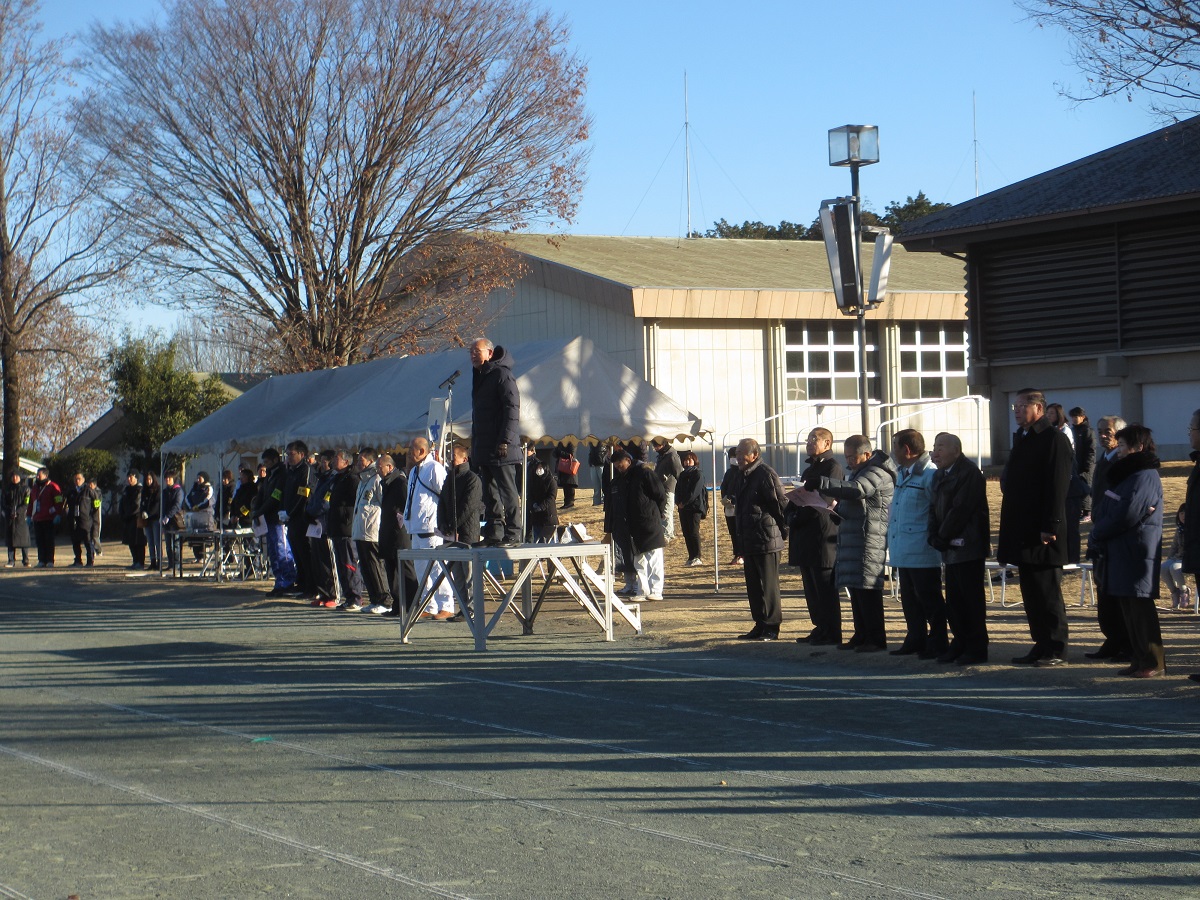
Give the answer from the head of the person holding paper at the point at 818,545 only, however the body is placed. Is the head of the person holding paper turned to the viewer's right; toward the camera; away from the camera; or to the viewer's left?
to the viewer's left

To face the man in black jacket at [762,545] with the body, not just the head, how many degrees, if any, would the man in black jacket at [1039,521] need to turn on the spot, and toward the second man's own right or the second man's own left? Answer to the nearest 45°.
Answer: approximately 45° to the second man's own right

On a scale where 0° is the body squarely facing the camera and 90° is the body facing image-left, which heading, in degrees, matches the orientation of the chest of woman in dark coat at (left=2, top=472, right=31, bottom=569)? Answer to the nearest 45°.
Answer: approximately 0°

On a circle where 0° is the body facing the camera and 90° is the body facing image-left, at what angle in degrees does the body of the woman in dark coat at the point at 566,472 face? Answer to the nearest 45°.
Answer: approximately 45°

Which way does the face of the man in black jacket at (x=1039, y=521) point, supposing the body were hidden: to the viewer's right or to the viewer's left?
to the viewer's left

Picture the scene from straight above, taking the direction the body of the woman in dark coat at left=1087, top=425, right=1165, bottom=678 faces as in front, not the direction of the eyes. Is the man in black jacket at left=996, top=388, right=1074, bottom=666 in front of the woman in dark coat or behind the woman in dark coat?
in front

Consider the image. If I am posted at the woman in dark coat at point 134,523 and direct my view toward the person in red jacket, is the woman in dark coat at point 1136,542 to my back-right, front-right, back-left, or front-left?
back-left

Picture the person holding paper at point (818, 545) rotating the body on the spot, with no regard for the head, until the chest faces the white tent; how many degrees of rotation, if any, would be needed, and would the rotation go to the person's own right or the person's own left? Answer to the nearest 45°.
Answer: approximately 45° to the person's own right

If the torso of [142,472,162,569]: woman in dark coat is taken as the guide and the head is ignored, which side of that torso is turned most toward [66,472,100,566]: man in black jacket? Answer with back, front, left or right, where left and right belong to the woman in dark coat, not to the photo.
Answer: right

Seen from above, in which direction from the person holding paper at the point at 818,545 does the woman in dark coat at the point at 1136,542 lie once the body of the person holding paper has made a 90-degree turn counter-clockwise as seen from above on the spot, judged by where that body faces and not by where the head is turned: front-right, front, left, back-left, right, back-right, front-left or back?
front-left

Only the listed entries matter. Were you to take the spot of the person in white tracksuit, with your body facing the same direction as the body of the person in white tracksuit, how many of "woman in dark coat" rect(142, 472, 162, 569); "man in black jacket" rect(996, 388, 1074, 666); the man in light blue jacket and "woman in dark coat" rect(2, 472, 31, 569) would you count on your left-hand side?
2

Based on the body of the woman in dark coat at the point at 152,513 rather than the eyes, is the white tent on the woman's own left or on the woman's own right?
on the woman's own left
